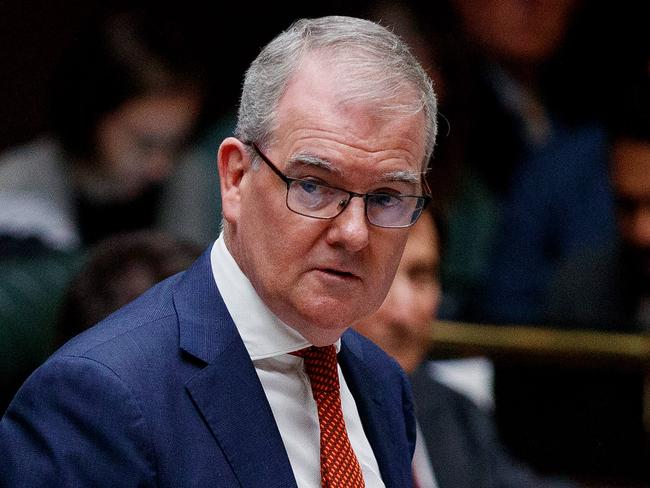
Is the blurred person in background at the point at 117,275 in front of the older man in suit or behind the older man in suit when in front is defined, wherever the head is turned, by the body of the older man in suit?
behind

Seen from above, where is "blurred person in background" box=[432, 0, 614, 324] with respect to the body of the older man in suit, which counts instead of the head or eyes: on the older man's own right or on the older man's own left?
on the older man's own left

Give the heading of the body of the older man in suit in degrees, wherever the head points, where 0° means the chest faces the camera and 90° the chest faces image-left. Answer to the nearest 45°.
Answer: approximately 315°

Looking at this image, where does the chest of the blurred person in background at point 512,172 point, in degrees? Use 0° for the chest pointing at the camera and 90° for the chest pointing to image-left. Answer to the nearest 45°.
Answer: approximately 0°

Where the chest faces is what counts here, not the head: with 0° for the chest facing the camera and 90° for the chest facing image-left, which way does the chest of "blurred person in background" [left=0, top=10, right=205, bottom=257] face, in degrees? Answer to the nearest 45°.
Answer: approximately 315°

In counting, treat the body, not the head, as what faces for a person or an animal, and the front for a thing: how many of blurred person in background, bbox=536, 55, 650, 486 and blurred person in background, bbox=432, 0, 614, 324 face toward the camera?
2
